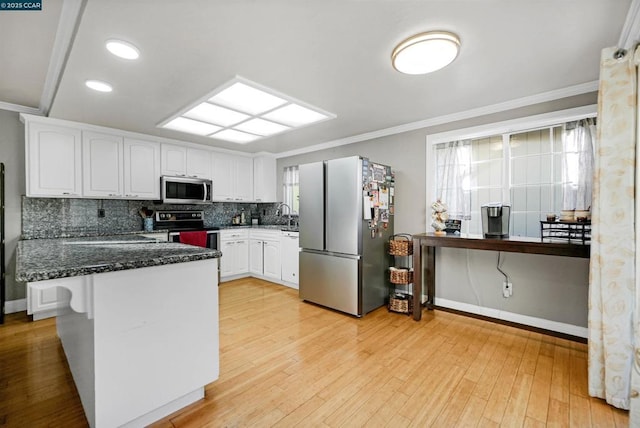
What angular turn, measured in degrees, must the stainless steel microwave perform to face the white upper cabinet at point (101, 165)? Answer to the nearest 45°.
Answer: approximately 135° to its right

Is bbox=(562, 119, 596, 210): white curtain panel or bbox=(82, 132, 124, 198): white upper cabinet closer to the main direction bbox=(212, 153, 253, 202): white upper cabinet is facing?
the white curtain panel

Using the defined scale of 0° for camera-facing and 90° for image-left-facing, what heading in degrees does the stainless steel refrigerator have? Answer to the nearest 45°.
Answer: approximately 45°

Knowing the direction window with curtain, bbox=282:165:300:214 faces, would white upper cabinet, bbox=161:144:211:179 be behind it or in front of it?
in front

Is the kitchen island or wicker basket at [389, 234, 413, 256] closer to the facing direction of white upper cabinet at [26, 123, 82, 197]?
the kitchen island

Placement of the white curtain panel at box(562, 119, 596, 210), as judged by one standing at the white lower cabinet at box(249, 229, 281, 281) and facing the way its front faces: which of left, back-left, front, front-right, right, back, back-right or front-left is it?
left

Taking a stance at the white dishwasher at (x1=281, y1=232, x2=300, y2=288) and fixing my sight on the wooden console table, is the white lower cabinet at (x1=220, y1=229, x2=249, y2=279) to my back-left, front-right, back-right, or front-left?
back-right

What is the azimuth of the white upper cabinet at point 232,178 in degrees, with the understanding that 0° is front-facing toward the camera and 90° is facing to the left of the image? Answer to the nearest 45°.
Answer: approximately 315°

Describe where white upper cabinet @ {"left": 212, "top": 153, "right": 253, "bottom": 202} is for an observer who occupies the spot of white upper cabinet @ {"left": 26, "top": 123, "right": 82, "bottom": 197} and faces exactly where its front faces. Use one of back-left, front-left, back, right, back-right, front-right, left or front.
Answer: left

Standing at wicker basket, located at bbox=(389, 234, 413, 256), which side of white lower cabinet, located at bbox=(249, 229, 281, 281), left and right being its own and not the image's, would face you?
left

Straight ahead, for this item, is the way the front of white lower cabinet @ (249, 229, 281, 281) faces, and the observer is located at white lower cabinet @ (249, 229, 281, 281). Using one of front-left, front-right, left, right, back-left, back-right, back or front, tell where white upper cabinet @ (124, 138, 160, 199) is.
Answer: front-right

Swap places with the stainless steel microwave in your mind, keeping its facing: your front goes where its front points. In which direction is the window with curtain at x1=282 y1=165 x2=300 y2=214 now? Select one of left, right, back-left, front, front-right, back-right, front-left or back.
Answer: front-left

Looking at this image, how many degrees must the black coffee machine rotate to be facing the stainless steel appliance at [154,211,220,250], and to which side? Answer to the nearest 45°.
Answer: approximately 90° to its right

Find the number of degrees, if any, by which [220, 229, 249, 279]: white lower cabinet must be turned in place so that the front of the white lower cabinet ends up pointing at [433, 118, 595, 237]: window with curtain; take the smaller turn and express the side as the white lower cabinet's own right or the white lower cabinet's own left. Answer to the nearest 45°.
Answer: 0° — it already faces it
